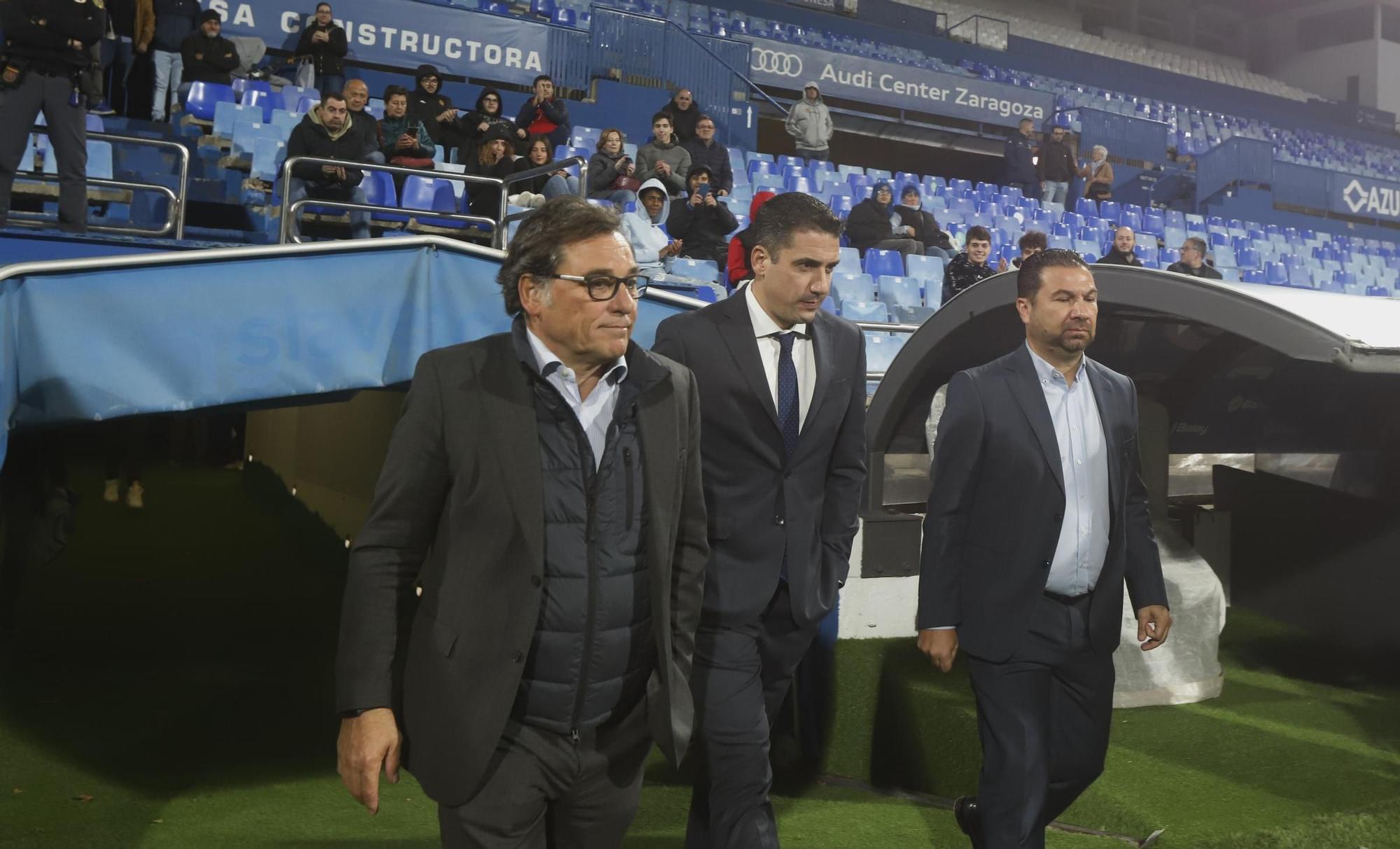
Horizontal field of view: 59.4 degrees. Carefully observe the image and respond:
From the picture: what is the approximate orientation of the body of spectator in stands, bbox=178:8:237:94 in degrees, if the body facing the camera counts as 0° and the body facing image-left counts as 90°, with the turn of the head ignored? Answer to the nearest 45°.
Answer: approximately 0°

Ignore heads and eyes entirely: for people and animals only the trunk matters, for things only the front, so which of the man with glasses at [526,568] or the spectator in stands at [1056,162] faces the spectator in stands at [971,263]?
the spectator in stands at [1056,162]

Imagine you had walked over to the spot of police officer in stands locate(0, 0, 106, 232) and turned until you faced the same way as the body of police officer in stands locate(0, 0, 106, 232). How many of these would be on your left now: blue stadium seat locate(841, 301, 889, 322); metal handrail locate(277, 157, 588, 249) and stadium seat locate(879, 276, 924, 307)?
3

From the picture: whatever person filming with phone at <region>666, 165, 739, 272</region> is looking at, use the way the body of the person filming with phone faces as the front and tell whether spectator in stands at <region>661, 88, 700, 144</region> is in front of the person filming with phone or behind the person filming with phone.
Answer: behind

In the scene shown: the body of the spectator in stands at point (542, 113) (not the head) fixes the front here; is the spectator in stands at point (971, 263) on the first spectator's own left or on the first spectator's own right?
on the first spectator's own left

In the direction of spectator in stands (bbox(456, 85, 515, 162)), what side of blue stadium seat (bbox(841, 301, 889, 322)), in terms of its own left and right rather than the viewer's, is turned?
right

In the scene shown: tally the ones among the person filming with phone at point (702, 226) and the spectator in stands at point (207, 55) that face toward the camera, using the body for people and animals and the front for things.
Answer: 2
